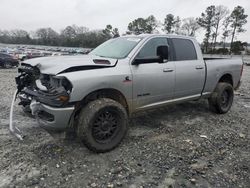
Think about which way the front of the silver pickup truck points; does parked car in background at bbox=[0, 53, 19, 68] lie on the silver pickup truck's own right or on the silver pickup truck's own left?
on the silver pickup truck's own right

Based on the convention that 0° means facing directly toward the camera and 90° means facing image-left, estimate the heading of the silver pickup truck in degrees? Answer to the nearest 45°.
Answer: approximately 45°
